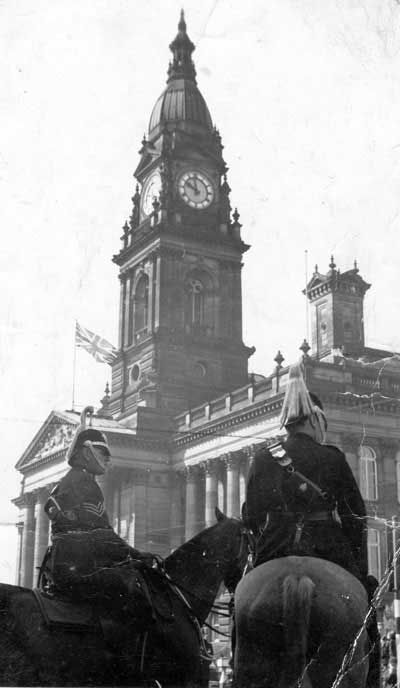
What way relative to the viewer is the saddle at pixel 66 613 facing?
to the viewer's right

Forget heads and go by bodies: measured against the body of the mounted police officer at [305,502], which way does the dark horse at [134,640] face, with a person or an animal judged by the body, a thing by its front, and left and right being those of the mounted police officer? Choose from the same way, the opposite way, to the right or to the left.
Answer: to the right

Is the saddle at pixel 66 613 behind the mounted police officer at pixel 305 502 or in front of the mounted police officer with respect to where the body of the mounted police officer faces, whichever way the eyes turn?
in front

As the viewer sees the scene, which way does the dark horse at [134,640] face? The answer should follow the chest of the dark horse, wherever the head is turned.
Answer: to the viewer's right

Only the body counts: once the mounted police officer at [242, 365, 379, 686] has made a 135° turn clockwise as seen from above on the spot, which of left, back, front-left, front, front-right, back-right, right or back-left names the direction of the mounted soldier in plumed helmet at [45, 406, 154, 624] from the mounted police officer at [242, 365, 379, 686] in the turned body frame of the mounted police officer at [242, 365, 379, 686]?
back

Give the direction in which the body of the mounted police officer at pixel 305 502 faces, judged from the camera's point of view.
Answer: away from the camera

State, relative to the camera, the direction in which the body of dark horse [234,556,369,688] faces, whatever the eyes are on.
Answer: away from the camera

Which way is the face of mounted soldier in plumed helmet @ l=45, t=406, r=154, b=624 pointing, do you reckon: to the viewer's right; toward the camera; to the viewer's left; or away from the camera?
to the viewer's right

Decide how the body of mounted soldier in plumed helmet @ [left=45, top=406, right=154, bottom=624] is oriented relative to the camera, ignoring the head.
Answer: to the viewer's right

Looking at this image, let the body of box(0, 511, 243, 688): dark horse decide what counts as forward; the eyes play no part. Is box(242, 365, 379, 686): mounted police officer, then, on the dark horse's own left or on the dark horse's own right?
on the dark horse's own right
